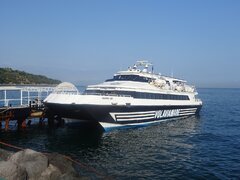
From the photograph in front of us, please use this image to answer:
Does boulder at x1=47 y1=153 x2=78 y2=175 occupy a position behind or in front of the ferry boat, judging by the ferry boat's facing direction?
in front

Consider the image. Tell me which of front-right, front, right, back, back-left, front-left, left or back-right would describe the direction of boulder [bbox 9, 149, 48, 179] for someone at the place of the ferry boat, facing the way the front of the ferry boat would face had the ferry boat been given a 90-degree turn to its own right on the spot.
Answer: back-left

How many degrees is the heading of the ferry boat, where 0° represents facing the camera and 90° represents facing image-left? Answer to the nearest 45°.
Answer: approximately 45°

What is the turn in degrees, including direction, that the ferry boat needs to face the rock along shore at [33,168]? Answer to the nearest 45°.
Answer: approximately 45° to its left

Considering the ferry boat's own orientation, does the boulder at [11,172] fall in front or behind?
in front

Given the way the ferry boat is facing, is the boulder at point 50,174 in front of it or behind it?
in front
